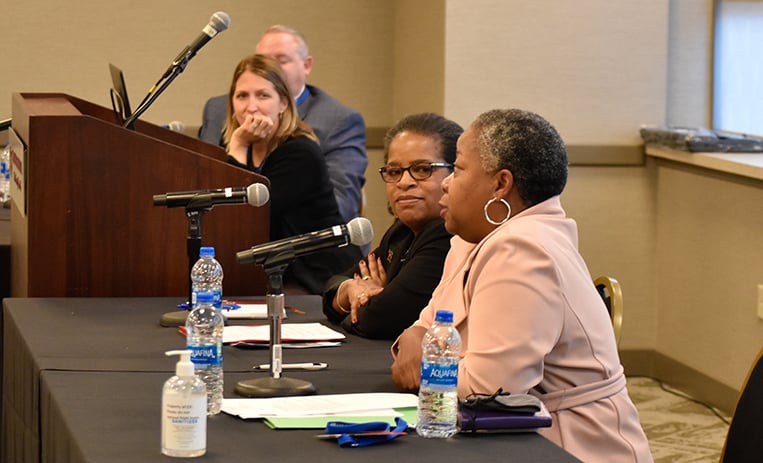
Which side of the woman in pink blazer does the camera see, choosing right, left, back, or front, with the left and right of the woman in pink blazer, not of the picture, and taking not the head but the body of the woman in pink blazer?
left

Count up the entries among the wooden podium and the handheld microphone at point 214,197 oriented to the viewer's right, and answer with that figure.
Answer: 1

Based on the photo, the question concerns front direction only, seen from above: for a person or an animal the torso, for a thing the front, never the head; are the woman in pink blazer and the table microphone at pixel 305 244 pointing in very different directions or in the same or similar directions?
very different directions

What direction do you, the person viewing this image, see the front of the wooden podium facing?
facing to the left of the viewer

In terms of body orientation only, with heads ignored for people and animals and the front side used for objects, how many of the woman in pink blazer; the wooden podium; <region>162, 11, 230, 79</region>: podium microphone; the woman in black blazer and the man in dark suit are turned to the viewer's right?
1

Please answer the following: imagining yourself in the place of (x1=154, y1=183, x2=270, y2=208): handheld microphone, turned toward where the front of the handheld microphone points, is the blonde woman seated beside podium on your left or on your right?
on your left

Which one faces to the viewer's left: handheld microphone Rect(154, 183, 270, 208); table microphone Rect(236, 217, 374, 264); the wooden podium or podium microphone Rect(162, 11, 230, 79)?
the wooden podium

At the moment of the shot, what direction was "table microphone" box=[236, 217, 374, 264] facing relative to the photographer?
facing to the right of the viewer

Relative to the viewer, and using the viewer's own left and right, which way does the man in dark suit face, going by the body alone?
facing the viewer and to the left of the viewer

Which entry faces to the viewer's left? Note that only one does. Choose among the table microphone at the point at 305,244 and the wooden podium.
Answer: the wooden podium

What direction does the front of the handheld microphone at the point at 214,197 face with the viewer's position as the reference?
facing to the right of the viewer

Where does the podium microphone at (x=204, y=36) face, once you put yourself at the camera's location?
facing to the right of the viewer

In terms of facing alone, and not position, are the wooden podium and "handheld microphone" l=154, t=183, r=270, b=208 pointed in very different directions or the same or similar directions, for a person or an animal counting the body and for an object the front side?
very different directions

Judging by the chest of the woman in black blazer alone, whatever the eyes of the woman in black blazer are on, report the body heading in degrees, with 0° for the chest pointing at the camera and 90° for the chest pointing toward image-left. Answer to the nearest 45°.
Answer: approximately 45°

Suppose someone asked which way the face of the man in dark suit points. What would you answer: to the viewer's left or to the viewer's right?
to the viewer's left

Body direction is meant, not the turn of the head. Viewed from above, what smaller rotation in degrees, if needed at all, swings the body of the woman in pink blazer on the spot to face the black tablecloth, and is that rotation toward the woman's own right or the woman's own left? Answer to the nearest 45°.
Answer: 0° — they already face it

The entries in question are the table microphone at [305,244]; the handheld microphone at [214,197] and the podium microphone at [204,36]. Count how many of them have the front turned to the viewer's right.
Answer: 3

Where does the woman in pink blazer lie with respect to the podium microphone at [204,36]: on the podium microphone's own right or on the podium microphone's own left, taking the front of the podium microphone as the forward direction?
on the podium microphone's own right
